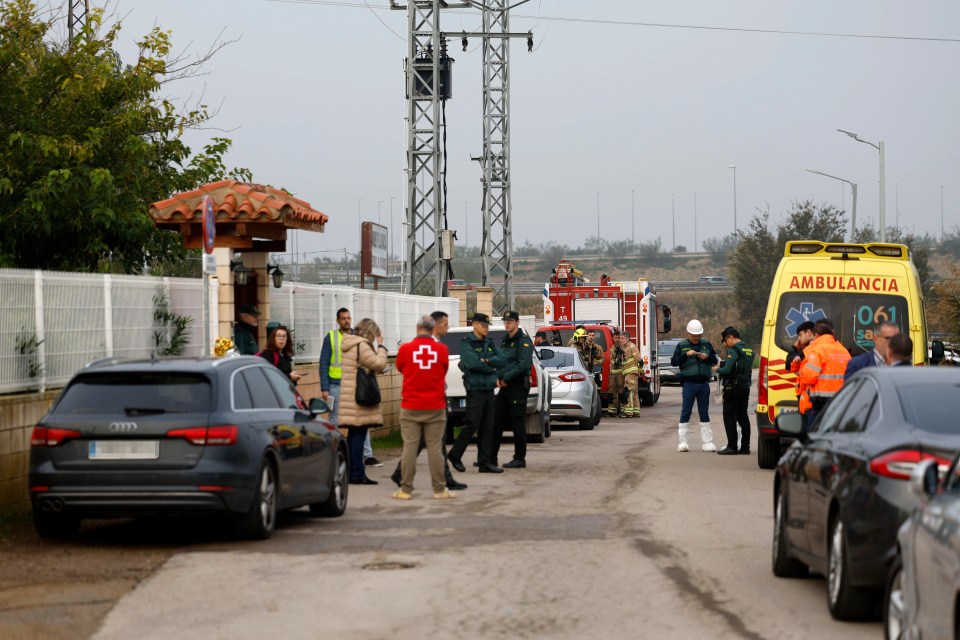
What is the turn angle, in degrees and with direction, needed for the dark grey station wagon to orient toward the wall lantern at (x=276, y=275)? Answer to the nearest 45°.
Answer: approximately 45° to its left

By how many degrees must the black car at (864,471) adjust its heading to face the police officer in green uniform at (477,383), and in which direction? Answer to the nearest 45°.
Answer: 0° — it already faces them

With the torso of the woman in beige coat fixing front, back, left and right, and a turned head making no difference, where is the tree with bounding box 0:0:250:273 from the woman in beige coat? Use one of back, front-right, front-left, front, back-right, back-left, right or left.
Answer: back-left

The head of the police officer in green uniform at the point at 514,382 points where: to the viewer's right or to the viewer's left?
to the viewer's left

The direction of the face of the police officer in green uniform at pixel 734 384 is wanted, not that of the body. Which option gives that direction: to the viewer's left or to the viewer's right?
to the viewer's left
